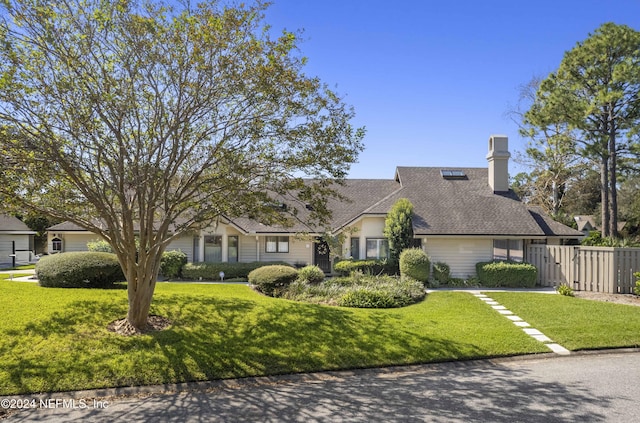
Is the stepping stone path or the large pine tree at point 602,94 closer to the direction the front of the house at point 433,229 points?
the stepping stone path

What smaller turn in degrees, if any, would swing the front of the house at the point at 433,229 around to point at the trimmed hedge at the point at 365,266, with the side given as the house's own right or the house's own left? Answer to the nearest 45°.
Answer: approximately 45° to the house's own right

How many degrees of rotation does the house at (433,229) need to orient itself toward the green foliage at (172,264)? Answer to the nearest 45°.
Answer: approximately 90° to its right

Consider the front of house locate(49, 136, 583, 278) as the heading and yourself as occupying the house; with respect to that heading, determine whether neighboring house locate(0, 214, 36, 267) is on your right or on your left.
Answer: on your right

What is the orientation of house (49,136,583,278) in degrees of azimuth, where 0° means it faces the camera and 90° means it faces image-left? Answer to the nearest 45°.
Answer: approximately 0°
